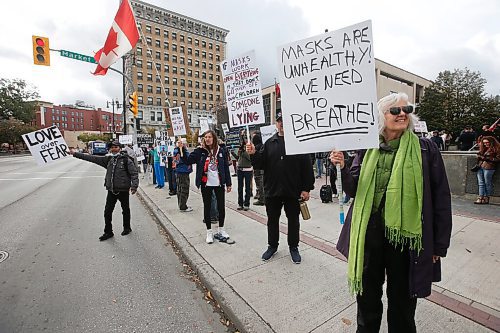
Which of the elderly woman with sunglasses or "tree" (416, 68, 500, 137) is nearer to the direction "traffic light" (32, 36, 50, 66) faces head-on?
the elderly woman with sunglasses

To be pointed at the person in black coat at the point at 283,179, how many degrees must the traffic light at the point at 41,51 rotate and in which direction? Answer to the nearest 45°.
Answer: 0° — it already faces them

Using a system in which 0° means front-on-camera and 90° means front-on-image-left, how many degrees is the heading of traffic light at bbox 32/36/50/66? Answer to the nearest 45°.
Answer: approximately 0°

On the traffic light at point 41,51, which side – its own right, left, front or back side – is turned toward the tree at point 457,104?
left

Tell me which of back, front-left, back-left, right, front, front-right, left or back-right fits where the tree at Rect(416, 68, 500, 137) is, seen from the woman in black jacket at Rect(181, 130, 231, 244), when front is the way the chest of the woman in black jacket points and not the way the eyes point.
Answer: back-left

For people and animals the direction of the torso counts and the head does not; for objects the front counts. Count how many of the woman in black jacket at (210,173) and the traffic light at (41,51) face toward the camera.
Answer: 2

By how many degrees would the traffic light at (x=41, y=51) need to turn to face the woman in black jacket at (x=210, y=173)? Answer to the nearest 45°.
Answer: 0° — it already faces them

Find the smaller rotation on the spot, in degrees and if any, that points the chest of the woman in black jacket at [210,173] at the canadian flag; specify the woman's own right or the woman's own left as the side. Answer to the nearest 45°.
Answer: approximately 135° to the woman's own right

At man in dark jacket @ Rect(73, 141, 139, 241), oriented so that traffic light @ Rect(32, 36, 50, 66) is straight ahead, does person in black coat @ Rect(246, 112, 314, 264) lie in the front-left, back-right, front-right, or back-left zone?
back-right

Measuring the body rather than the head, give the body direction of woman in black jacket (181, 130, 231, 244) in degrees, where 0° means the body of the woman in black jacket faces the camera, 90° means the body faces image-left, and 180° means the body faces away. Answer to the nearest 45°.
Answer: approximately 0°

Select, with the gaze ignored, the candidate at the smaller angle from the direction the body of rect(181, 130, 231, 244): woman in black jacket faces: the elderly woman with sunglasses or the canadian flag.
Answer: the elderly woman with sunglasses

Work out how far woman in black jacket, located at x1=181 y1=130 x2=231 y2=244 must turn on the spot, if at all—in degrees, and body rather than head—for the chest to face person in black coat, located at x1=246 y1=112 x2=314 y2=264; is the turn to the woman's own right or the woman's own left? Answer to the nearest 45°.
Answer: approximately 45° to the woman's own left

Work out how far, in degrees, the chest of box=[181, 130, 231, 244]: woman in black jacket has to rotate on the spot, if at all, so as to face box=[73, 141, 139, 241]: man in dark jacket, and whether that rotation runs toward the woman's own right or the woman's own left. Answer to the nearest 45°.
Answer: approximately 135° to the woman's own right

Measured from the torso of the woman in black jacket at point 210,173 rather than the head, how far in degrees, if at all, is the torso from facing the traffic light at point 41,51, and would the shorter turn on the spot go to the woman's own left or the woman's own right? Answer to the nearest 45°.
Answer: approximately 135° to the woman's own right

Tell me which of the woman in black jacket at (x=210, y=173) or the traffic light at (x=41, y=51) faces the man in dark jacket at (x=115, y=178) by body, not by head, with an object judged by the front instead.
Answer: the traffic light
